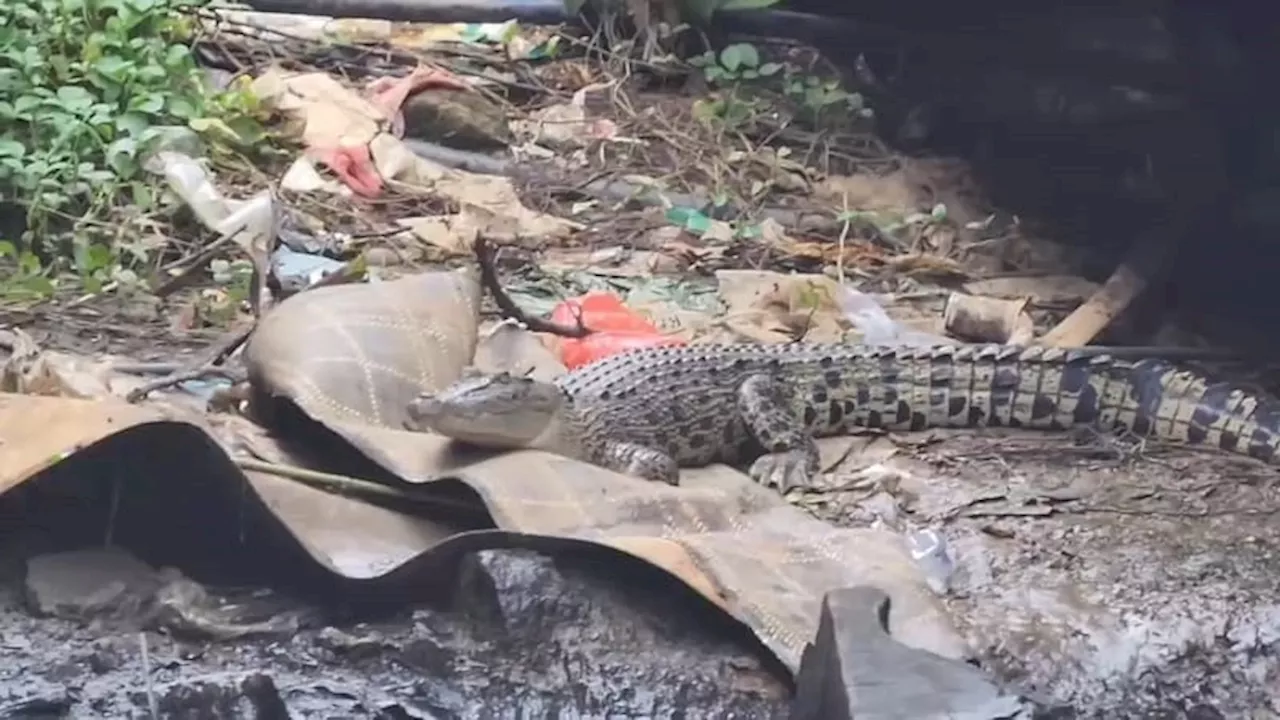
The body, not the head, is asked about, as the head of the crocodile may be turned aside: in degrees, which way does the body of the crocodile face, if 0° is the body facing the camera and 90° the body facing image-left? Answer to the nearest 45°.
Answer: approximately 90°

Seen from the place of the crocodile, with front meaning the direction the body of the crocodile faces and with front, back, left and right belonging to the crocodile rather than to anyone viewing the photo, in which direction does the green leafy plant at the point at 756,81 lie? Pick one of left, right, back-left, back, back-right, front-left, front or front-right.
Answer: right

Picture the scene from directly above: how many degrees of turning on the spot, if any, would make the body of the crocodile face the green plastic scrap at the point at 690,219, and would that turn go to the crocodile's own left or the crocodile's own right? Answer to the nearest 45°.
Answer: approximately 90° to the crocodile's own right

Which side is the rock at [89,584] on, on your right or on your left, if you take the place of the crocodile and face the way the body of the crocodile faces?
on your left

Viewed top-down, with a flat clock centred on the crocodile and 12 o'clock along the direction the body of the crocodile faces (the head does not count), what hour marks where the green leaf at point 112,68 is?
The green leaf is roughly at 1 o'clock from the crocodile.

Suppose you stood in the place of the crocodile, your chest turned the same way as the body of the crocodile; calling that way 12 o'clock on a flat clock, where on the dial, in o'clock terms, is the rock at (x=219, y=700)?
The rock is roughly at 10 o'clock from the crocodile.

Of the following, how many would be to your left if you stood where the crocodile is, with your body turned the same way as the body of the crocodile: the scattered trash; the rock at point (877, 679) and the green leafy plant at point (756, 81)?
1

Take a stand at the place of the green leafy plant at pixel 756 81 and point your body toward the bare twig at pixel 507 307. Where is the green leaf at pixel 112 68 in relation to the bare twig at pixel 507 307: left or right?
right

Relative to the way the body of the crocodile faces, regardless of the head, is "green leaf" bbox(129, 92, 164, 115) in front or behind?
in front

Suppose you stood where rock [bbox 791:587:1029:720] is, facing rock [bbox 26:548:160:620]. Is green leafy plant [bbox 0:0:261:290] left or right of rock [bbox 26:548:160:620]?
right

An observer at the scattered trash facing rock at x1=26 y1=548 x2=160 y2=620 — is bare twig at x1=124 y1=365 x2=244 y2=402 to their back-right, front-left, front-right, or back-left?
front-right

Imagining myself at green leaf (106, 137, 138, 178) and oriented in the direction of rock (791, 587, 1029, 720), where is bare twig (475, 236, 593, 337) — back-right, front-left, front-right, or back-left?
front-left

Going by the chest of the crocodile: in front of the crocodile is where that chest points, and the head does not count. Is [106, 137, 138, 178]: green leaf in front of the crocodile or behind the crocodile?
in front

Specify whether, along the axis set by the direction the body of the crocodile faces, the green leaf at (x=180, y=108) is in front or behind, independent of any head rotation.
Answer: in front

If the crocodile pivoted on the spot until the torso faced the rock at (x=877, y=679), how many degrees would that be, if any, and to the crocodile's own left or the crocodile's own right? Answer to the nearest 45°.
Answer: approximately 90° to the crocodile's own left

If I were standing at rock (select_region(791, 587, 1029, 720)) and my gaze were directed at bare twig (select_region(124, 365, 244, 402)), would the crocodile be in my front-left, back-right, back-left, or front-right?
front-right
